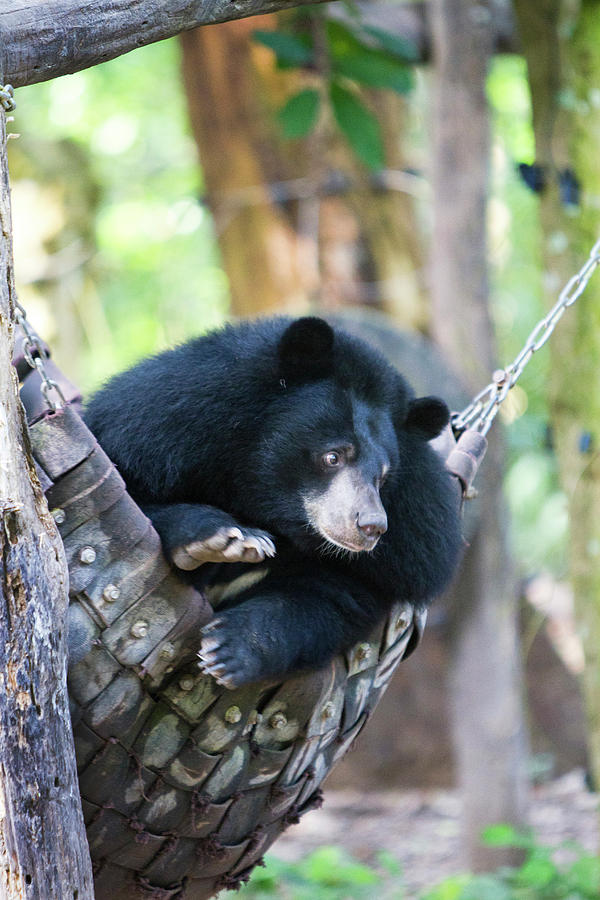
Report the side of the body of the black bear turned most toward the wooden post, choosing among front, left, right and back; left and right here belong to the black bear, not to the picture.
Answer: right

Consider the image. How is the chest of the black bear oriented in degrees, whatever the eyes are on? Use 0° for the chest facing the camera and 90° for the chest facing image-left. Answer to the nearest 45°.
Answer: approximately 315°

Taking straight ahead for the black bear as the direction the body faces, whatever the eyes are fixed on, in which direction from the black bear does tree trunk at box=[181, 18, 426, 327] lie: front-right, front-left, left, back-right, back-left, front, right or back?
back-left
